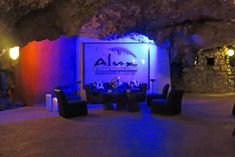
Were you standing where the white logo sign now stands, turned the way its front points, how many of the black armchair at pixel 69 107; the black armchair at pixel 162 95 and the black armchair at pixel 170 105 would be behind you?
0

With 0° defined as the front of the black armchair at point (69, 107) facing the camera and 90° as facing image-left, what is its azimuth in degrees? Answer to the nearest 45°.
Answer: approximately 270°

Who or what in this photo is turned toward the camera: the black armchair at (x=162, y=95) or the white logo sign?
the white logo sign

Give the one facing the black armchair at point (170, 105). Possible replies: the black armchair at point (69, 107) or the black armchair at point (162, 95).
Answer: the black armchair at point (69, 107)

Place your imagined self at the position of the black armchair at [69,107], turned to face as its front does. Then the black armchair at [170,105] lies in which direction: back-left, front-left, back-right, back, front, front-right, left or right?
front

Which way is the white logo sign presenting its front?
toward the camera

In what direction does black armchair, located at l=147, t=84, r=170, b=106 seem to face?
to the viewer's left

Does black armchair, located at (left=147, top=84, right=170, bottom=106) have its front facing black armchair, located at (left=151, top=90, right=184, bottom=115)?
no

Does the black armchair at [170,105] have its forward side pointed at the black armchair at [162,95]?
no

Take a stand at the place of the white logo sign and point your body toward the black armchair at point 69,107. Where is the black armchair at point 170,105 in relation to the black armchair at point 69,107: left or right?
left

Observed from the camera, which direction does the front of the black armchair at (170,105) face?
facing to the left of the viewer

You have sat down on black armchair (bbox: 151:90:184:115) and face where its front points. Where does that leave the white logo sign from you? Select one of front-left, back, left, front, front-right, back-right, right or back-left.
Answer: front-right

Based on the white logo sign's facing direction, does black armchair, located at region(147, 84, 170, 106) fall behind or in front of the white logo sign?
in front

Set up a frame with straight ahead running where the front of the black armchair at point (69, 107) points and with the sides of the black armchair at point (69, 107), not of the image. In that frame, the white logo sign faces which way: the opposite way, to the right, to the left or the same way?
to the right

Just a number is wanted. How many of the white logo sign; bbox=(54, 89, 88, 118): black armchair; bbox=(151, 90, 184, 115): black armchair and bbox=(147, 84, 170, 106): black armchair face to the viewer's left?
2

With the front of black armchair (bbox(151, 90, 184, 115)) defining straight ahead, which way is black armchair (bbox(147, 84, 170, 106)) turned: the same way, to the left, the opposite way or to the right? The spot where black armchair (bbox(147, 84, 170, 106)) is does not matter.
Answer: the same way

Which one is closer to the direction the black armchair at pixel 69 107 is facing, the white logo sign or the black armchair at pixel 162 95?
the black armchair
